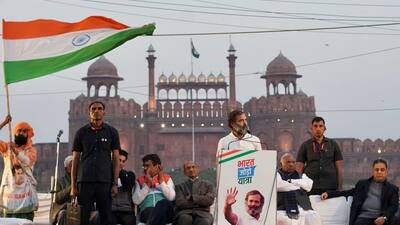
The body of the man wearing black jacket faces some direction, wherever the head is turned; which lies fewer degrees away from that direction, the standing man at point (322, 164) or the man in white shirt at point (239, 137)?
the man in white shirt

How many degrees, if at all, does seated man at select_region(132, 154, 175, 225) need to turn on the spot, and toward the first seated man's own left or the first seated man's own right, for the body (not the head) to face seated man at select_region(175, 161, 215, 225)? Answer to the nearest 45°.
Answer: approximately 90° to the first seated man's own left

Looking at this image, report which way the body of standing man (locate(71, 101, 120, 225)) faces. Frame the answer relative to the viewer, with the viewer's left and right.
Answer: facing the viewer

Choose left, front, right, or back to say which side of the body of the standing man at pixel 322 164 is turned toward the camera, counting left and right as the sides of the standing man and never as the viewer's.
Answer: front

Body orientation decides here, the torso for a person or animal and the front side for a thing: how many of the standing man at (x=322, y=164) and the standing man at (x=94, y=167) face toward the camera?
2
